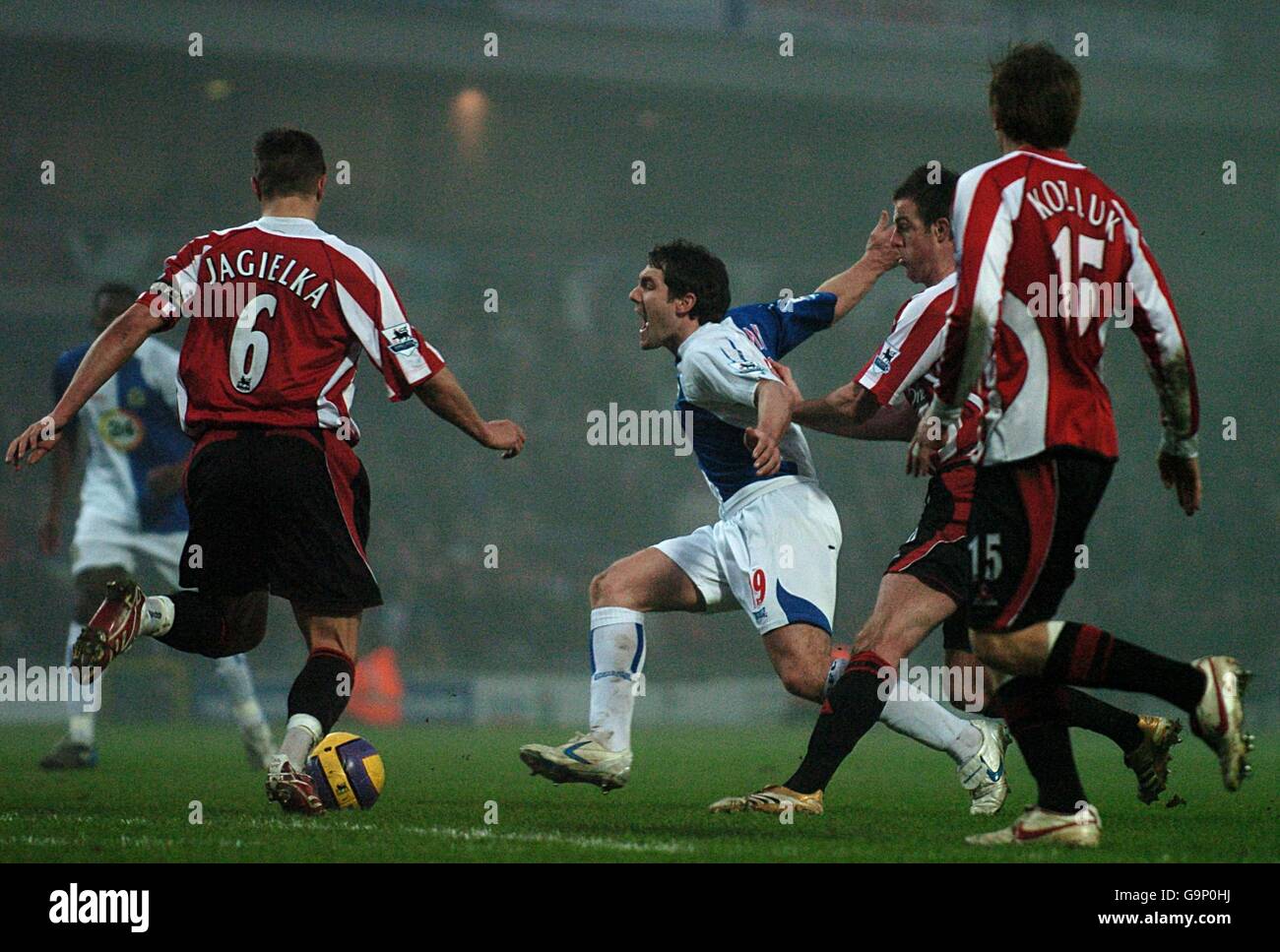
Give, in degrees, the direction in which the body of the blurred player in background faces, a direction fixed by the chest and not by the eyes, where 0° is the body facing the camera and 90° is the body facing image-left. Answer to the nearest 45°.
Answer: approximately 45°

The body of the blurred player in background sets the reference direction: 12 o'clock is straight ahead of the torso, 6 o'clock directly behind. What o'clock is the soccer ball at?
The soccer ball is roughly at 12 o'clock from the blurred player in background.
